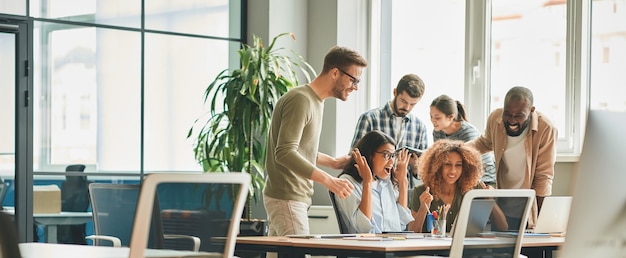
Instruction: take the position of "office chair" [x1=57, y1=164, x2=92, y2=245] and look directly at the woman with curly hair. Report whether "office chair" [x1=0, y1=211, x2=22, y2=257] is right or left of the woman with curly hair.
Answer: right

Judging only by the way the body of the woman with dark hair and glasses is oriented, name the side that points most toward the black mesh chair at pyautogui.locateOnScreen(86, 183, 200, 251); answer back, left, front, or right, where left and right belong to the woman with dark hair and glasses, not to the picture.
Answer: right

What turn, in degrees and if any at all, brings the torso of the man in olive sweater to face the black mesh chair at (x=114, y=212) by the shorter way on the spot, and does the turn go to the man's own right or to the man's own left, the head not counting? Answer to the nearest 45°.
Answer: approximately 135° to the man's own right

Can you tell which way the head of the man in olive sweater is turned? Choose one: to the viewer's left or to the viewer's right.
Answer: to the viewer's right

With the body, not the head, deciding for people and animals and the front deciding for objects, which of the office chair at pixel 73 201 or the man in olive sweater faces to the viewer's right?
the man in olive sweater

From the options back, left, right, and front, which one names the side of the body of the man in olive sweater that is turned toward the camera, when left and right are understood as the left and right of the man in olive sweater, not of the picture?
right

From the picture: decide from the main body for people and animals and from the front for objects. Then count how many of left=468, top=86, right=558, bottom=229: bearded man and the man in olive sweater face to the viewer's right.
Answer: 1

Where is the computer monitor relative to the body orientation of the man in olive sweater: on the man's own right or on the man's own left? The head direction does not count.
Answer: on the man's own right

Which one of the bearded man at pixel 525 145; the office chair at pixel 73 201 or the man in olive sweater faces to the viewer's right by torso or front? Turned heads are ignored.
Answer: the man in olive sweater
